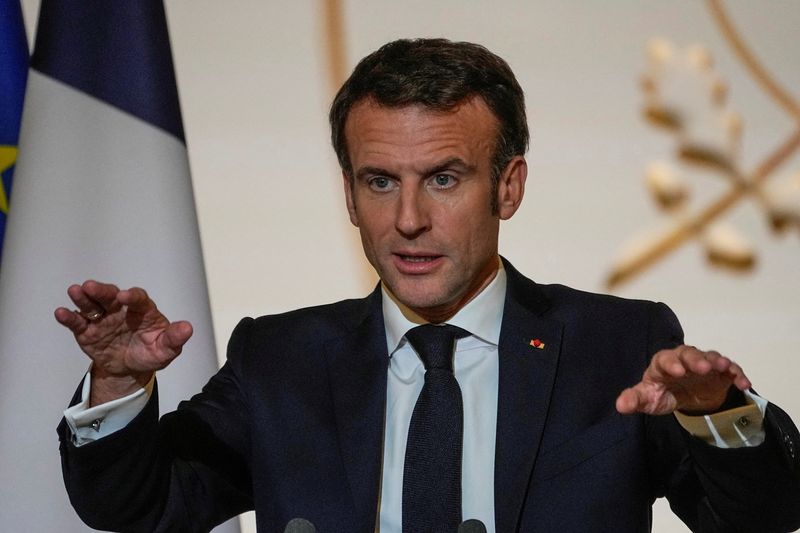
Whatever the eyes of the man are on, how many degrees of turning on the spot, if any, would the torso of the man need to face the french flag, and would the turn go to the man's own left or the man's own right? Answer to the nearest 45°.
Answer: approximately 135° to the man's own right

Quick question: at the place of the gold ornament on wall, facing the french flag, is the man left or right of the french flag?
left

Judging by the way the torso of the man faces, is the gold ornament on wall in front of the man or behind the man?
behind

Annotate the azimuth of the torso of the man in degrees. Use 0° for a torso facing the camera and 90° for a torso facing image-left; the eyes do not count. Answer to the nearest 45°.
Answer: approximately 0°
